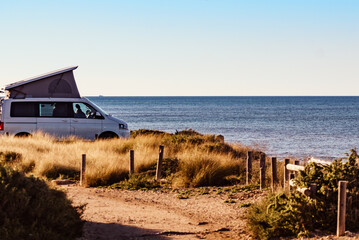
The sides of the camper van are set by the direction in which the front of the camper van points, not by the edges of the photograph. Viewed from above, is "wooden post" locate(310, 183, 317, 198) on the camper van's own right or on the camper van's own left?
on the camper van's own right

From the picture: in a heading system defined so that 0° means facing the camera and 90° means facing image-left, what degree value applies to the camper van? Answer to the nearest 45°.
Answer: approximately 270°

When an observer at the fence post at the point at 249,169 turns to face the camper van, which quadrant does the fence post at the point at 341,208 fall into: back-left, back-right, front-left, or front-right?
back-left

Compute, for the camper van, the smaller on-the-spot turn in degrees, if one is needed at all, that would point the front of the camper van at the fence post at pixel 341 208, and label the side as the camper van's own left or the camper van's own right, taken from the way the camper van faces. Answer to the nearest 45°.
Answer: approximately 90° to the camper van's own right

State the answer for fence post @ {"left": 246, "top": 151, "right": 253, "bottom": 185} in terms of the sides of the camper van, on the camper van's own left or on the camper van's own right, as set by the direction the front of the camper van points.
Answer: on the camper van's own right

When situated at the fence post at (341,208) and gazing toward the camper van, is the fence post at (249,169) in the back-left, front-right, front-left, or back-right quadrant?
front-right
